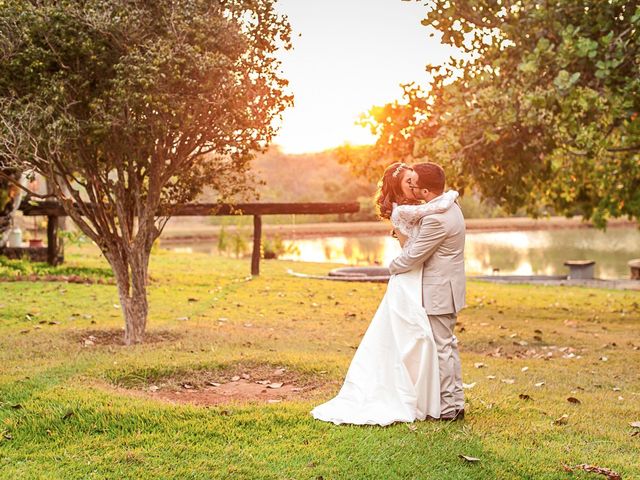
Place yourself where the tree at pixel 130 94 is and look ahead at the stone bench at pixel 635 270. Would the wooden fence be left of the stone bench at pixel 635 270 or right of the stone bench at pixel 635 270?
left

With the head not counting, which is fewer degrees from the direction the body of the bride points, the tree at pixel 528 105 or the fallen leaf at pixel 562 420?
the fallen leaf

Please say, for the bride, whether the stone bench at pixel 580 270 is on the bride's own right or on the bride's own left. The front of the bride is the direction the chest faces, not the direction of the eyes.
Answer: on the bride's own left

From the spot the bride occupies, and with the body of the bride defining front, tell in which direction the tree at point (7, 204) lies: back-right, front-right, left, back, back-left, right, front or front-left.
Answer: back-left

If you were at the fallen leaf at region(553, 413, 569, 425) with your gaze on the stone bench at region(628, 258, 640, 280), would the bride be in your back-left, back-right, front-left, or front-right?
back-left

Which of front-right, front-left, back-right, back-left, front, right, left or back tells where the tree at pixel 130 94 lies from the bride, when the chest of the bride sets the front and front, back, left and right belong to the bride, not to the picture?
back-left

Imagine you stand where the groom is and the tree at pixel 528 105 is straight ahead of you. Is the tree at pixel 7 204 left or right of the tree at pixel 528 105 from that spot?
left

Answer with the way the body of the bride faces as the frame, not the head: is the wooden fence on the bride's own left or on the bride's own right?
on the bride's own left

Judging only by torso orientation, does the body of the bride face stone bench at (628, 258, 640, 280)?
no

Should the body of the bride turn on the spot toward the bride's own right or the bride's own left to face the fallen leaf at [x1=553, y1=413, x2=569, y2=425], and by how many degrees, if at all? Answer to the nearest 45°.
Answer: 0° — they already face it

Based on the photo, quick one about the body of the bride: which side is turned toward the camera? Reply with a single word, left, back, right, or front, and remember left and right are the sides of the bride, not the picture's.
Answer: right

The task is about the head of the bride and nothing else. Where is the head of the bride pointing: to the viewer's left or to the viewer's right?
to the viewer's right

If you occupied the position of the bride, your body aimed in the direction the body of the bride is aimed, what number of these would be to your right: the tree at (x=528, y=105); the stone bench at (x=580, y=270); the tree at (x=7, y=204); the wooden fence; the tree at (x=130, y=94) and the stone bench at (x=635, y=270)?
0

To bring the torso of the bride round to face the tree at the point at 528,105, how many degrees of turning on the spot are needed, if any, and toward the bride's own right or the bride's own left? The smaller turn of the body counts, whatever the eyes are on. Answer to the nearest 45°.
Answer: approximately 90° to the bride's own left

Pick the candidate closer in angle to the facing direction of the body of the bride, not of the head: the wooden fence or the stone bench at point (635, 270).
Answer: the stone bench
